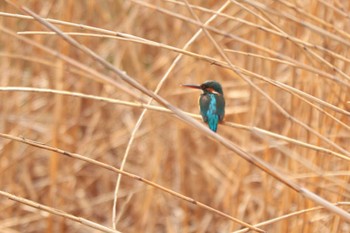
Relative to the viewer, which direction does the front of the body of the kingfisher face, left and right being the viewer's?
facing away from the viewer
